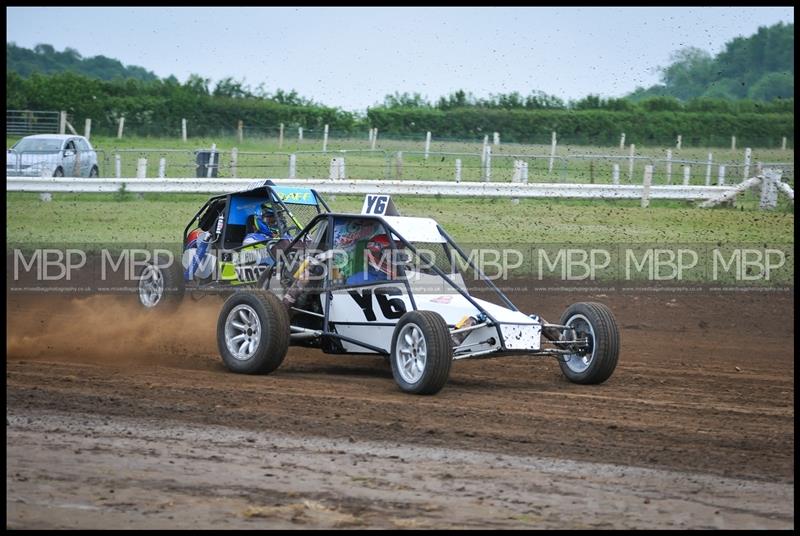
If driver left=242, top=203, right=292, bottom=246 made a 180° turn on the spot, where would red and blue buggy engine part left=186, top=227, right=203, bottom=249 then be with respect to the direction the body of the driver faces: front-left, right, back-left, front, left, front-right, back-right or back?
front

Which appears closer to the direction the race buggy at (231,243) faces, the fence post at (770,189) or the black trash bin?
the fence post

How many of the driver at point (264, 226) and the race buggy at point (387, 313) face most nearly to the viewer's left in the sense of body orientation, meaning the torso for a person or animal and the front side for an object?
0

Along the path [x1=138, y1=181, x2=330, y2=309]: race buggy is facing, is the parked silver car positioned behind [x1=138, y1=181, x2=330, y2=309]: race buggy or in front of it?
behind

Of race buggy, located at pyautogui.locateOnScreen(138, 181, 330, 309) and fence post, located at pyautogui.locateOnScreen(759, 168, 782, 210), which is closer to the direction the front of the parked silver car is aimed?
the race buggy

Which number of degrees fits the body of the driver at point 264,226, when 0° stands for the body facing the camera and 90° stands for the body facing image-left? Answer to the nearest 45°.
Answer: approximately 315°

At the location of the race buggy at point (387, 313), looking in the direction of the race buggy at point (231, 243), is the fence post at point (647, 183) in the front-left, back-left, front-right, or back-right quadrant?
front-right

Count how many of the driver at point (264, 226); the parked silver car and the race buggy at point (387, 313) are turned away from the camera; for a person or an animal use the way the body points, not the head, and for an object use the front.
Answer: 0

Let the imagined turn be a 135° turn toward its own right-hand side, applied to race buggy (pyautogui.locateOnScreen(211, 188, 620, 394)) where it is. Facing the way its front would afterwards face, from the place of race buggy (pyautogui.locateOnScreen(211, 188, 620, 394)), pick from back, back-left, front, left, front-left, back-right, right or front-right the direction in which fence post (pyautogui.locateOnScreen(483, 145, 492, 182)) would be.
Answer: right

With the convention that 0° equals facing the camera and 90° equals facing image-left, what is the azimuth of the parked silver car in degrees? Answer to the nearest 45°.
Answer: approximately 45°

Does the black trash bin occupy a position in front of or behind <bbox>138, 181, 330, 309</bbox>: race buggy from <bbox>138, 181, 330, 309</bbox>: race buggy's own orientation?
behind

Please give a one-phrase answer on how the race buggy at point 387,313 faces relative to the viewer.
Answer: facing the viewer and to the right of the viewer

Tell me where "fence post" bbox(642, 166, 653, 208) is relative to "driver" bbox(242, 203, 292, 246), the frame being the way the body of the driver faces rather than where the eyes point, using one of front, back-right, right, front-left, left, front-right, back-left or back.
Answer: left

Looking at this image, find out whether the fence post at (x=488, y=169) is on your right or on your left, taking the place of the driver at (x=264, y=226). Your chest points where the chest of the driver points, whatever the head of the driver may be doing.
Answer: on your left

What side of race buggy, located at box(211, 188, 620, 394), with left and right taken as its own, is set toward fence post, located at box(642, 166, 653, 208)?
left

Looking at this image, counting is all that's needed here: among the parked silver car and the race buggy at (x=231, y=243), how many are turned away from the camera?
0
